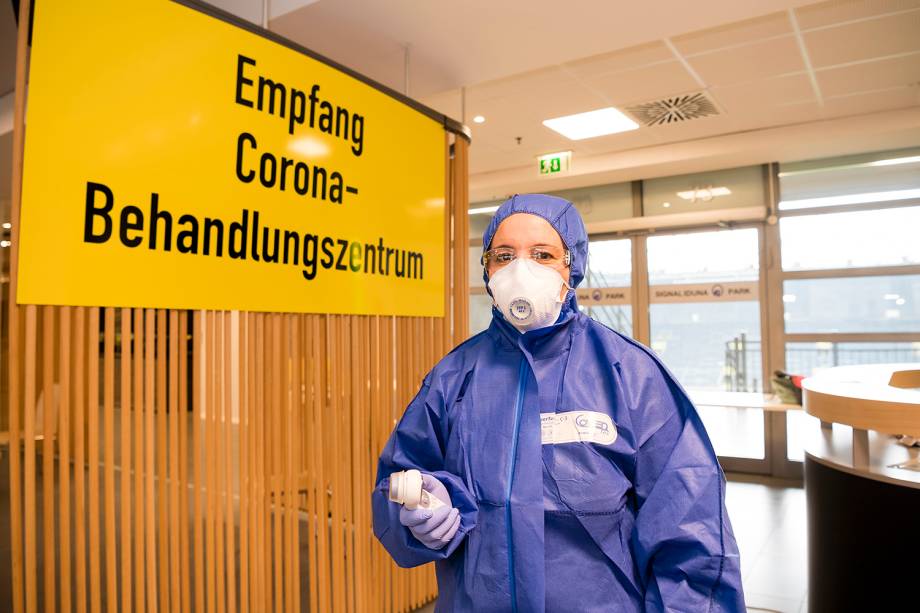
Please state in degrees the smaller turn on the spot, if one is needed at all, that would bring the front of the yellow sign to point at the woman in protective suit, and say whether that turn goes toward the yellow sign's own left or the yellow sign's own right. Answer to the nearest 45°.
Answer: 0° — it already faces them

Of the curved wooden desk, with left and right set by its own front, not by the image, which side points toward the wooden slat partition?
front

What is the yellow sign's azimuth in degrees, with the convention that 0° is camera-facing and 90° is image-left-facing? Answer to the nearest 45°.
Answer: approximately 315°

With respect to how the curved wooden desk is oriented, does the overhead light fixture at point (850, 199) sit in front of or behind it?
behind

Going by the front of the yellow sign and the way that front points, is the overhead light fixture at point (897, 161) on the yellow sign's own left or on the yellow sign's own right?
on the yellow sign's own left

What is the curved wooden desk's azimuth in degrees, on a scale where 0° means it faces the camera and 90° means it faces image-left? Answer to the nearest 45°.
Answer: approximately 45°

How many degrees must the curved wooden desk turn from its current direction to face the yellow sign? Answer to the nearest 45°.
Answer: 0° — it already faces it

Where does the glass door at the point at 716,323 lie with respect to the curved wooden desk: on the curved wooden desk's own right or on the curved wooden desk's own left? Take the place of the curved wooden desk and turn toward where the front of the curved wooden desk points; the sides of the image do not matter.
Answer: on the curved wooden desk's own right

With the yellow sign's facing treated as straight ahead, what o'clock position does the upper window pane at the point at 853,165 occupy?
The upper window pane is roughly at 10 o'clock from the yellow sign.
